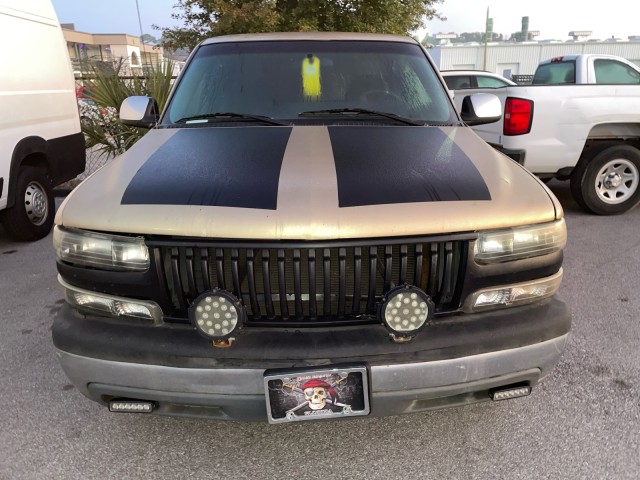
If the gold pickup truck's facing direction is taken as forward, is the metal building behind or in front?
behind

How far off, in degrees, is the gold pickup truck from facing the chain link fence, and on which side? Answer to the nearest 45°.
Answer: approximately 135° to its right

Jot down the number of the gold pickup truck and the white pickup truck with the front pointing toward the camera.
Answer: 1

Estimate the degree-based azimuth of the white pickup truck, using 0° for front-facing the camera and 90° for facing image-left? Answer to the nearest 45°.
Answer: approximately 225°

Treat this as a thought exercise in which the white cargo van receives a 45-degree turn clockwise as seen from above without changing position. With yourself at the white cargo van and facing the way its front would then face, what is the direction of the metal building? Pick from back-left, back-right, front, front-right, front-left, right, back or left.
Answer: back-right

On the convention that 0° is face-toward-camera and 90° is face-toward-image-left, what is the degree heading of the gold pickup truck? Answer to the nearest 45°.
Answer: approximately 0°

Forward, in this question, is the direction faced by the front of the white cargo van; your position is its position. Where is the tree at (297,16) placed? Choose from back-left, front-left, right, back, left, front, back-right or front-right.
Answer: back

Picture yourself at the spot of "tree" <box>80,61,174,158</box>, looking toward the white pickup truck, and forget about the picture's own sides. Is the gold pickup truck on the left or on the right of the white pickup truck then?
right

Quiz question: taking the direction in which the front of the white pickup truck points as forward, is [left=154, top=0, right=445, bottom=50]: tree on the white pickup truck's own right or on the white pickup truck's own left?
on the white pickup truck's own left

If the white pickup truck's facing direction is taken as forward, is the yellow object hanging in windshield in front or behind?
behind
